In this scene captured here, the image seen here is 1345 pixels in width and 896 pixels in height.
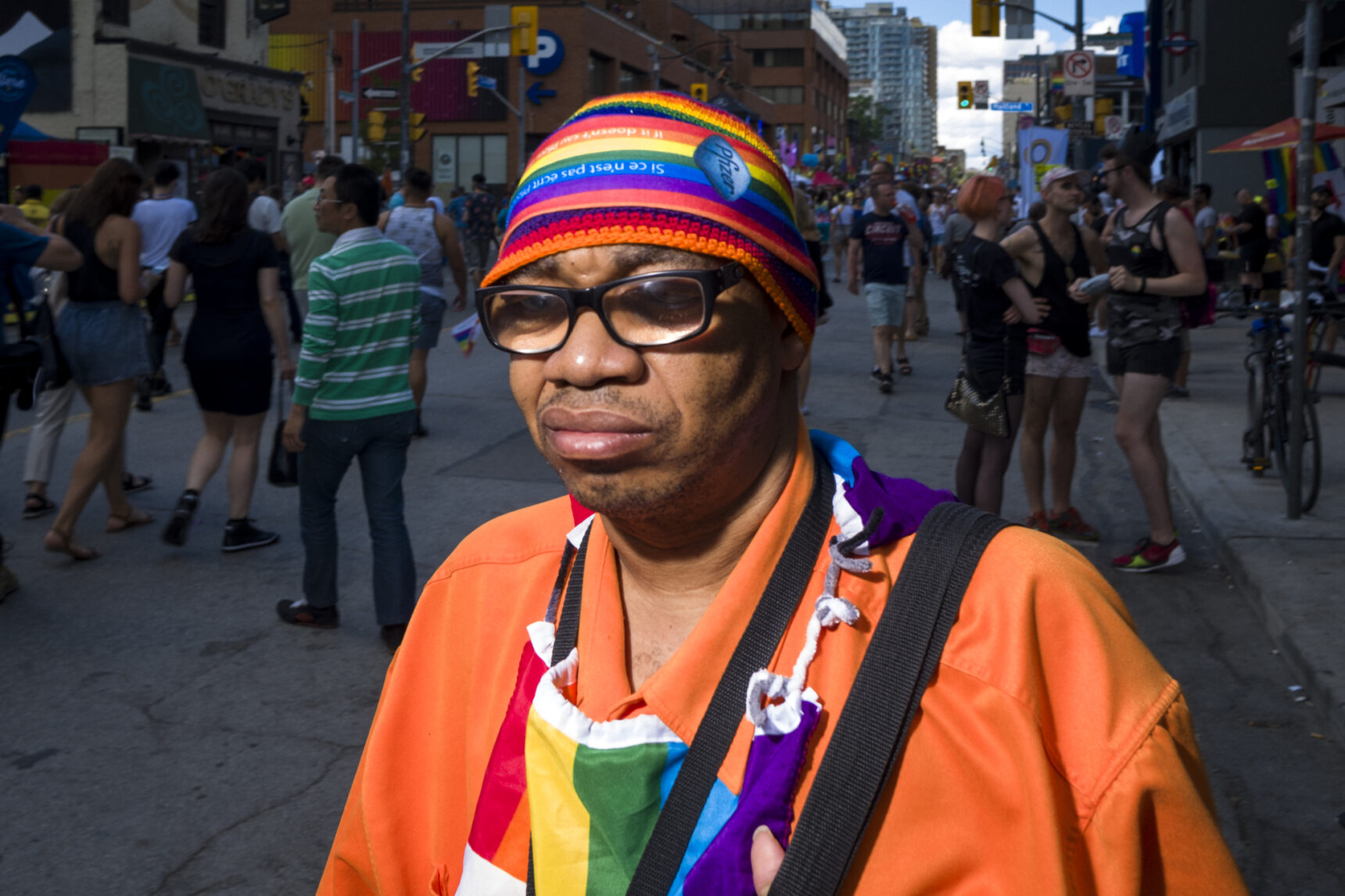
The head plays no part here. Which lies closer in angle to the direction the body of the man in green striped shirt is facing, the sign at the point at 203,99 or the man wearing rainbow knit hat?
the sign

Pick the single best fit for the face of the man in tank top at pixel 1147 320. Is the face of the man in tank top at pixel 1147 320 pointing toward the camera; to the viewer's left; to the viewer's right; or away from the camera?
to the viewer's left

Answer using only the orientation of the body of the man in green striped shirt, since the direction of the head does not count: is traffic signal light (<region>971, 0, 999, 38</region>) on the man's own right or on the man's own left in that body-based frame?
on the man's own right

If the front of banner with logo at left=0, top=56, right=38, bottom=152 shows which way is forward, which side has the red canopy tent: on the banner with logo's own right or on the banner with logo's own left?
on the banner with logo's own left

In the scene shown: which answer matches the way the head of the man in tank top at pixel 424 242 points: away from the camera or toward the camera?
away from the camera

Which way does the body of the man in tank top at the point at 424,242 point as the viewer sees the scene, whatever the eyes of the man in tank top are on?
away from the camera

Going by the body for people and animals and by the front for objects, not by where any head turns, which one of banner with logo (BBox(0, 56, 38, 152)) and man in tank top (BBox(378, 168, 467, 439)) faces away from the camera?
the man in tank top

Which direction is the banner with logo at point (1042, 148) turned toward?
toward the camera

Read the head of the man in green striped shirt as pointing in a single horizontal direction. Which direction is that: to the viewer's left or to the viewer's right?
to the viewer's left

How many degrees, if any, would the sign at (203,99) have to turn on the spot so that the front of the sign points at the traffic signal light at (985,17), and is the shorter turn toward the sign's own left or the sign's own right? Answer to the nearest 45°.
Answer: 0° — it already faces it

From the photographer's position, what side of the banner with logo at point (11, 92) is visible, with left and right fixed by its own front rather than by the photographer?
front

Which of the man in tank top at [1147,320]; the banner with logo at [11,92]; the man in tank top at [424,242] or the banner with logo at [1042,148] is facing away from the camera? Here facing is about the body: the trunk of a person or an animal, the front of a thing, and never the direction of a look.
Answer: the man in tank top at [424,242]

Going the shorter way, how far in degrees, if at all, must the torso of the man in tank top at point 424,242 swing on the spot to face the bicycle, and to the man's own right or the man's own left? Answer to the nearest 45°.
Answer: approximately 135° to the man's own right

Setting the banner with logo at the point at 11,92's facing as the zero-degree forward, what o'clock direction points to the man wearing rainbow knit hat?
The man wearing rainbow knit hat is roughly at 12 o'clock from the banner with logo.

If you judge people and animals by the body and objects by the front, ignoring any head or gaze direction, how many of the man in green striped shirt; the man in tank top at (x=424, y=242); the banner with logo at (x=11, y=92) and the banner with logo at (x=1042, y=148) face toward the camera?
2
